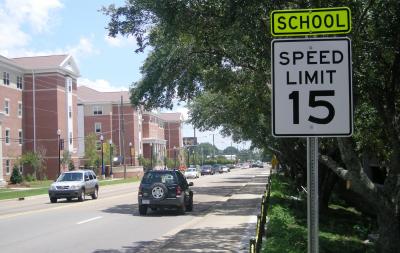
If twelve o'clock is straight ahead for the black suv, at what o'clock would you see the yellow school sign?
The yellow school sign is roughly at 6 o'clock from the black suv.

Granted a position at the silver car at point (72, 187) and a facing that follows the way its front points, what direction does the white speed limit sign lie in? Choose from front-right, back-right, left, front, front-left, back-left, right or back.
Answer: front-left

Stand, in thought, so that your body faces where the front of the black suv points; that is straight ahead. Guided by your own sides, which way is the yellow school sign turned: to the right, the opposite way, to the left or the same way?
the opposite way

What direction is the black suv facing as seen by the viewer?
away from the camera

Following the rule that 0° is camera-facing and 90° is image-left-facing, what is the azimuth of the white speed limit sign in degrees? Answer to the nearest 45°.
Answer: approximately 0°

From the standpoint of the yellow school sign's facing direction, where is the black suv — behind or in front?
behind

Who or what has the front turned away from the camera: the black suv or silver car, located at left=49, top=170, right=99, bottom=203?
the black suv

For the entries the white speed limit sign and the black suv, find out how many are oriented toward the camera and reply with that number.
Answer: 1

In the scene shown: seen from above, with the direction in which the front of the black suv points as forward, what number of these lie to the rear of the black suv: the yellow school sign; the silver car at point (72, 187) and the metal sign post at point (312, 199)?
2

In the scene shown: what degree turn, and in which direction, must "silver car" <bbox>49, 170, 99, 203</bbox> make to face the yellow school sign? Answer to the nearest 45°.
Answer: approximately 45° to its left
